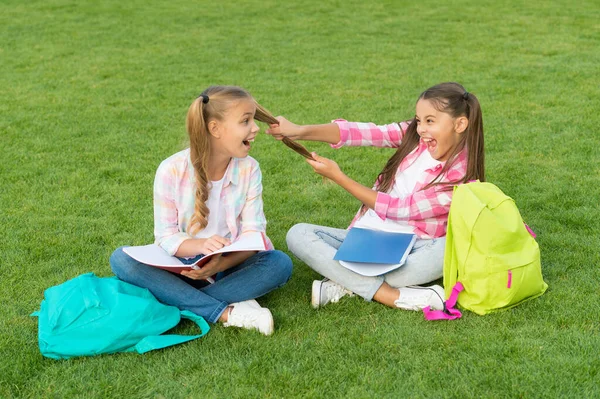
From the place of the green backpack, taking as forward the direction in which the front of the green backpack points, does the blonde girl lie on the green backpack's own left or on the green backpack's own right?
on the green backpack's own right

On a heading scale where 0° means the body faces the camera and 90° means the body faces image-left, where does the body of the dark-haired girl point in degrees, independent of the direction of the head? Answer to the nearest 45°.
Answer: approximately 45°

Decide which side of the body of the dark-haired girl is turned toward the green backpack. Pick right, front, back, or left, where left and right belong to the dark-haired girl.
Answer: left

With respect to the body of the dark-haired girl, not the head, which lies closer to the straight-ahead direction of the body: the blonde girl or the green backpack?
the blonde girl

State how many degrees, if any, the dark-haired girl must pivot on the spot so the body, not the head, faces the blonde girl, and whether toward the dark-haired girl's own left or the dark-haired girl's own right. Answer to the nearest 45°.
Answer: approximately 45° to the dark-haired girl's own right
